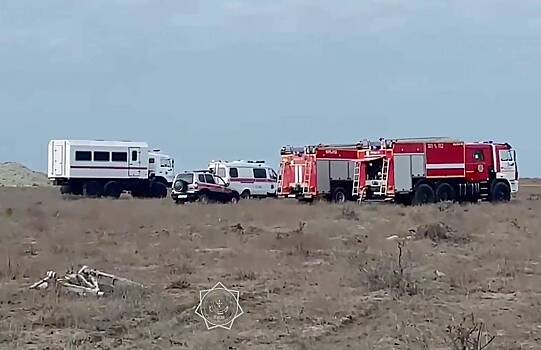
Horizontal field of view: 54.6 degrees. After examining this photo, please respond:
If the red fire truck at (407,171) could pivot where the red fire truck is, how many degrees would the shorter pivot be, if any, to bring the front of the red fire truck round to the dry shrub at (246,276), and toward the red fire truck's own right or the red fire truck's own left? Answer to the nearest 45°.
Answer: approximately 135° to the red fire truck's own right

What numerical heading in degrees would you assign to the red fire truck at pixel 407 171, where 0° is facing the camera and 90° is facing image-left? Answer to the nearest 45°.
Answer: approximately 225°

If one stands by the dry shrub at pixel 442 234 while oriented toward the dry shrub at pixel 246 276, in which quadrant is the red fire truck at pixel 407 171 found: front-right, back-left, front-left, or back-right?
back-right

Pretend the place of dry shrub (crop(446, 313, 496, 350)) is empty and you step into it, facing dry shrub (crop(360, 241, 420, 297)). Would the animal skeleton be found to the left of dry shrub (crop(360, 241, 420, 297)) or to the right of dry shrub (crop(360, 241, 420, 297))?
left

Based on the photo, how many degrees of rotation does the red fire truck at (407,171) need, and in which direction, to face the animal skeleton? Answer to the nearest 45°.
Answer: approximately 135° to its right

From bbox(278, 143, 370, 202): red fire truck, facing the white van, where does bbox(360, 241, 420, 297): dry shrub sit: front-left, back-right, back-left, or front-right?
back-left

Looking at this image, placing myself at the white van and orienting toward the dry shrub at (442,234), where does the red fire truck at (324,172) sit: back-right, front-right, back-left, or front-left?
front-left

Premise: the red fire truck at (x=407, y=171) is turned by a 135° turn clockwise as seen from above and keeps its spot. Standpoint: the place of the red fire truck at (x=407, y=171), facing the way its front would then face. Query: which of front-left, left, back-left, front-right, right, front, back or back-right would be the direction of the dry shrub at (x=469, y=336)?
front

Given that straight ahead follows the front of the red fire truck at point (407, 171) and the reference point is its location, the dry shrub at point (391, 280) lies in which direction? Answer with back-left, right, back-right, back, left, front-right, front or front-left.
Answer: back-right
